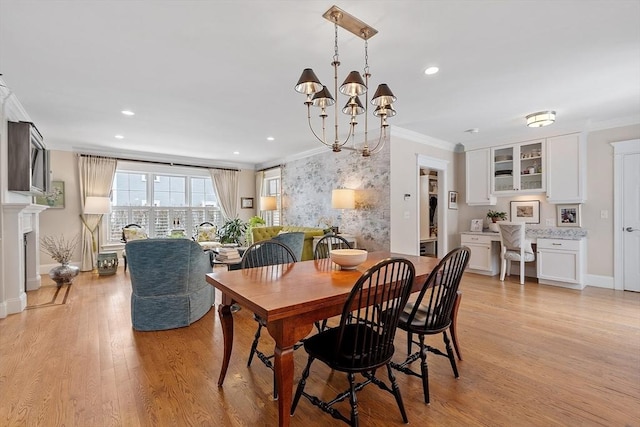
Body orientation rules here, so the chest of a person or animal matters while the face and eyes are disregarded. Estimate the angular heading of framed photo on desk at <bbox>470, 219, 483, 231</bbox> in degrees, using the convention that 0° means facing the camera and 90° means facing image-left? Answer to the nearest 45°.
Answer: approximately 0°

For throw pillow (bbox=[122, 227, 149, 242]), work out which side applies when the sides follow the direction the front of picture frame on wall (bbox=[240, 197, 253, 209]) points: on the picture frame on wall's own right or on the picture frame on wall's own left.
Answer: on the picture frame on wall's own right

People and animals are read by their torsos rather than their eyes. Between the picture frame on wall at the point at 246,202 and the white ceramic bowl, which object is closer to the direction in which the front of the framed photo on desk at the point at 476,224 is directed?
the white ceramic bowl

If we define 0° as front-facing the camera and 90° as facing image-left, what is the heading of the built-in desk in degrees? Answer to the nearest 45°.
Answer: approximately 0°

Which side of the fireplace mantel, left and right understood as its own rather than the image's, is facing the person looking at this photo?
right

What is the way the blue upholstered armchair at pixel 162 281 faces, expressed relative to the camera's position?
facing away from the viewer and to the right of the viewer

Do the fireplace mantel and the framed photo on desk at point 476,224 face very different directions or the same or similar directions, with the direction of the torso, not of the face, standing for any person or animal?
very different directions
